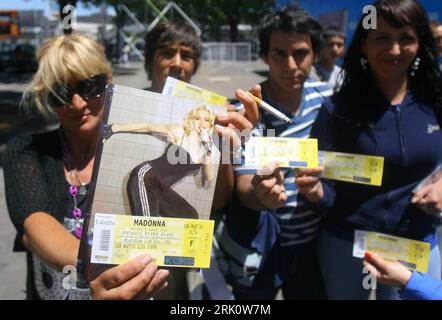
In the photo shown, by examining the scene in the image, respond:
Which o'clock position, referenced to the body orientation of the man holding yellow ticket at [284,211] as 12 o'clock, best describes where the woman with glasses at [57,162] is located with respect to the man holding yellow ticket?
The woman with glasses is roughly at 2 o'clock from the man holding yellow ticket.

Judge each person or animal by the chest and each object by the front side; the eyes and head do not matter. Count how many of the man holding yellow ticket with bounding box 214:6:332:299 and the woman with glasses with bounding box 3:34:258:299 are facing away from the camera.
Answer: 0

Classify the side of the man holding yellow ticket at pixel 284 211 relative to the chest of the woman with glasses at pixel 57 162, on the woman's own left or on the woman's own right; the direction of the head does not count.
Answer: on the woman's own left

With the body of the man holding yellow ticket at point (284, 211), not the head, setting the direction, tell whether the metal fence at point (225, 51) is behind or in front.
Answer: behind

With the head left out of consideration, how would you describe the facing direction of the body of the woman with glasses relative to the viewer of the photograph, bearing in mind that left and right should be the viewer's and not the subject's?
facing the viewer and to the right of the viewer

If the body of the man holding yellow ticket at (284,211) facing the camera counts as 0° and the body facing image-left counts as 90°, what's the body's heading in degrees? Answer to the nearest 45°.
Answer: approximately 0°
